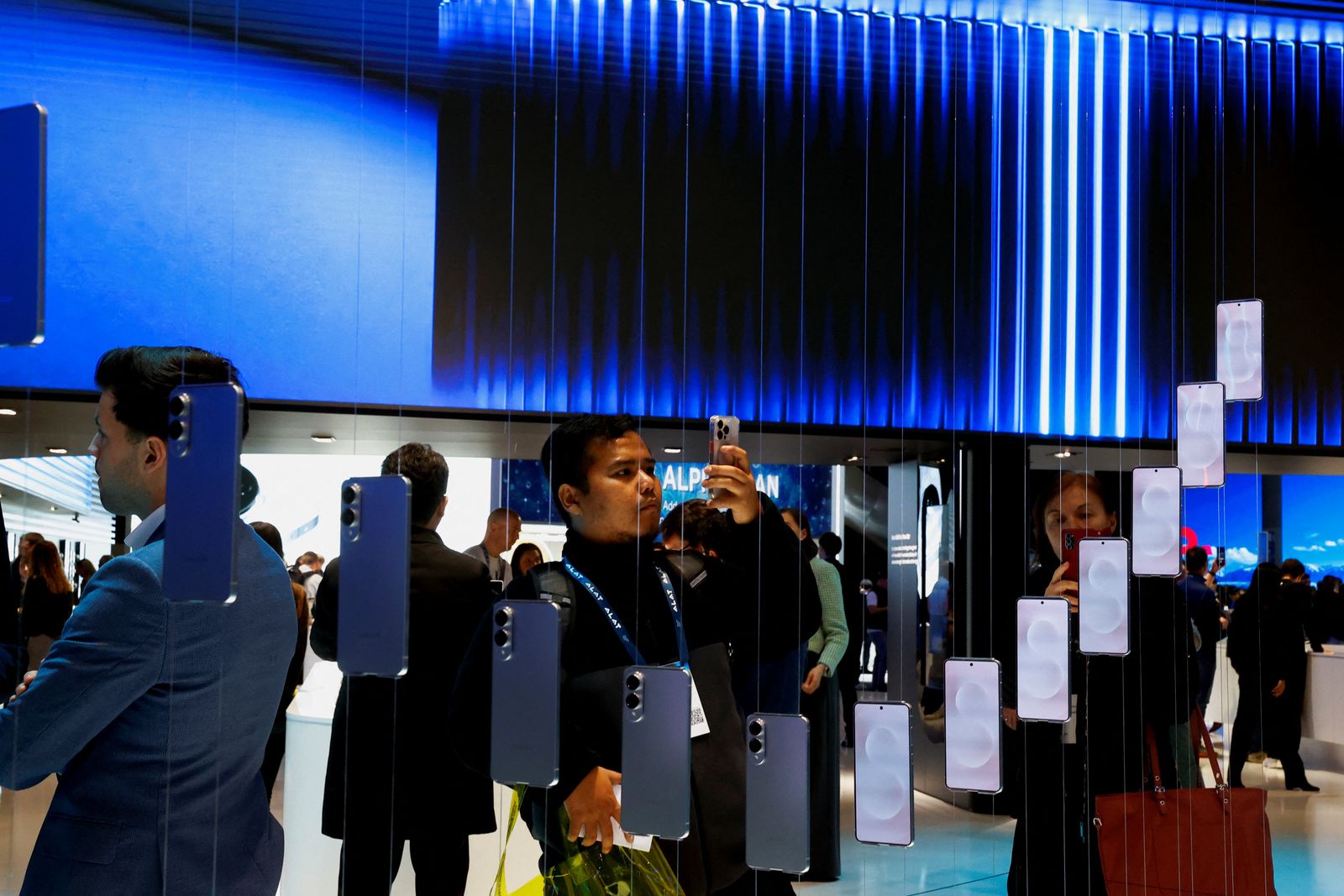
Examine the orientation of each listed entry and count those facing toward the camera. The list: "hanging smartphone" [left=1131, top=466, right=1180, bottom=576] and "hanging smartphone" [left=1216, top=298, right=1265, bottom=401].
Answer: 2

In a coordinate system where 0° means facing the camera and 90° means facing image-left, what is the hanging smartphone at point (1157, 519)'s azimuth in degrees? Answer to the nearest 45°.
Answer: approximately 0°

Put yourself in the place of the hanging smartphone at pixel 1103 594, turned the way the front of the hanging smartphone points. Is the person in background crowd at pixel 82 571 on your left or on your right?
on your right

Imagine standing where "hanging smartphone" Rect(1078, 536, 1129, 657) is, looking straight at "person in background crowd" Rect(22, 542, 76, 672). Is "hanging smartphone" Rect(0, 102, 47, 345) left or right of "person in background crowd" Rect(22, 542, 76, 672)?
left

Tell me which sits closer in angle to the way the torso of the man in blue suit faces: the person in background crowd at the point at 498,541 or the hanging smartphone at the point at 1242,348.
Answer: the person in background crowd

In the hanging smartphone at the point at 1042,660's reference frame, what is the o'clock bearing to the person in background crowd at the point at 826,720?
The person in background crowd is roughly at 5 o'clock from the hanging smartphone.

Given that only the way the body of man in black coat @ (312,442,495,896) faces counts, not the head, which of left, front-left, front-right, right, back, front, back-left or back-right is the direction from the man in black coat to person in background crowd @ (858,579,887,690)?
front-right

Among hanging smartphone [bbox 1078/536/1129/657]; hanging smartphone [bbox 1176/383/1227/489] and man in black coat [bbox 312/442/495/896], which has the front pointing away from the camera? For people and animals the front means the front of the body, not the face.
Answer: the man in black coat

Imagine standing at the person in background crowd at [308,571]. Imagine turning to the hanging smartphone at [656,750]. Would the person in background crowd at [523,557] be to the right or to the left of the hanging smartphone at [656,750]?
left

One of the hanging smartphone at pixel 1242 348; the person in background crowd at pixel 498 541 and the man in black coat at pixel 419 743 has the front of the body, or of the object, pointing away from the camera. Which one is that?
the man in black coat

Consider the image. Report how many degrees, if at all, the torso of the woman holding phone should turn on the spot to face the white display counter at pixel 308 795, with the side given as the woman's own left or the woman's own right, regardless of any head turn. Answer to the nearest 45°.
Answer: approximately 45° to the woman's own right

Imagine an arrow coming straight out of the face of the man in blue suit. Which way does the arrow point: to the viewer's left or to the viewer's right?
to the viewer's left

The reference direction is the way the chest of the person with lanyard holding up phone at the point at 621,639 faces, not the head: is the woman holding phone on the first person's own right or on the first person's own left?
on the first person's own left

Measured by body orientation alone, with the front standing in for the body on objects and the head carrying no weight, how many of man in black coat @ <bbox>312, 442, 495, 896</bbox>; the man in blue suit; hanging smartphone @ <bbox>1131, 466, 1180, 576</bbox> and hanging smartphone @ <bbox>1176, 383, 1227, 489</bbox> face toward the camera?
2

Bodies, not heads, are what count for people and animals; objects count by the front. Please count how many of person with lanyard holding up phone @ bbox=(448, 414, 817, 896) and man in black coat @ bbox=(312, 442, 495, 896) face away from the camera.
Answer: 1
